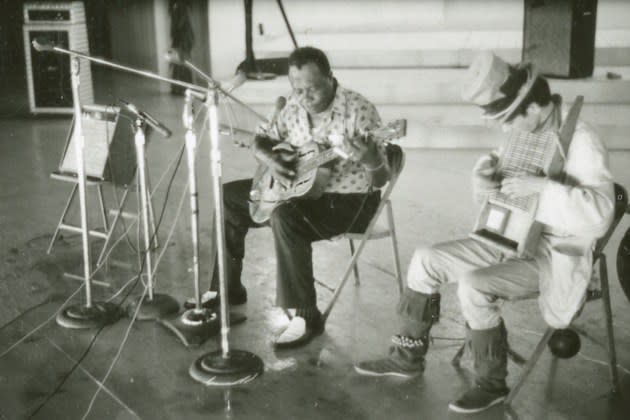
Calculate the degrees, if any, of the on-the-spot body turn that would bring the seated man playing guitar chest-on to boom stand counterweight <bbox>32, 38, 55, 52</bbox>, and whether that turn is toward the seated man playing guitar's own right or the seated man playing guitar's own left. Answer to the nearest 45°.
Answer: approximately 45° to the seated man playing guitar's own right

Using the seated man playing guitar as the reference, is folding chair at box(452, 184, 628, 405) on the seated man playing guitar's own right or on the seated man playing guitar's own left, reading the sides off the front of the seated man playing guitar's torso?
on the seated man playing guitar's own left

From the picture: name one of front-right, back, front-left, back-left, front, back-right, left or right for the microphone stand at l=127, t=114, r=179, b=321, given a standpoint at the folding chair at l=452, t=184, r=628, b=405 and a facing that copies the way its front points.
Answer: front-right

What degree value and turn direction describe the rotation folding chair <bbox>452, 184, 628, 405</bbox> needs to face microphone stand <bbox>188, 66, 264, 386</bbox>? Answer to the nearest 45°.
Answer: approximately 45° to its right

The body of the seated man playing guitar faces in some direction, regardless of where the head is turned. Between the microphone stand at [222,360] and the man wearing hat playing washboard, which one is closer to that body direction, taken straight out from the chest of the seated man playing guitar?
the microphone stand

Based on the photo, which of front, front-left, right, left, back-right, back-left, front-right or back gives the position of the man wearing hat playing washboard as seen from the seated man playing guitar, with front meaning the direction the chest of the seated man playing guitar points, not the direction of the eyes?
left

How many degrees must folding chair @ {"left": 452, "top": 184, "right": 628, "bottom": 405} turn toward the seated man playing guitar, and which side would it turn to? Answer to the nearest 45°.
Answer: approximately 45° to its right

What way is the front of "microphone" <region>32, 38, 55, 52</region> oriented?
to the viewer's left

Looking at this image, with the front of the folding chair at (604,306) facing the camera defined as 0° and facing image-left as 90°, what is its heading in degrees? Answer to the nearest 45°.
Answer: approximately 45°

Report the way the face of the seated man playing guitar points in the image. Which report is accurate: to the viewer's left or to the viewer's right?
to the viewer's left

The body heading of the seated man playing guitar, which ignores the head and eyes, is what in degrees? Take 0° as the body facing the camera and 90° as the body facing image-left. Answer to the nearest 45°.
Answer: approximately 45°

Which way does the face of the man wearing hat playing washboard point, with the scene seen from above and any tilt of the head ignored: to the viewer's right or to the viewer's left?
to the viewer's left
